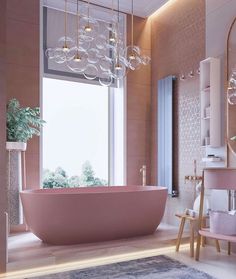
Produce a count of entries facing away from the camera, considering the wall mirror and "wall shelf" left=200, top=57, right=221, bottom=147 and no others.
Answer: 0

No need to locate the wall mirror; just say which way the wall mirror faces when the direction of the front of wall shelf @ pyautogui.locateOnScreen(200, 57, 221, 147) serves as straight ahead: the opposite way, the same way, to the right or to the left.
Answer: the same way

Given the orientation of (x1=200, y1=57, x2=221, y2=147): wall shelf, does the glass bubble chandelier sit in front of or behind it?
in front

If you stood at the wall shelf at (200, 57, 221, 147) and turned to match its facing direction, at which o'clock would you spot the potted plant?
The potted plant is roughly at 1 o'clock from the wall shelf.

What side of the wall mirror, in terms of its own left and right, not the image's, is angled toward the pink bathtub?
front

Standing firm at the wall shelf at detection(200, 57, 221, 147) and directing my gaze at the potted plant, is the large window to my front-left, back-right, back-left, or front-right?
front-right

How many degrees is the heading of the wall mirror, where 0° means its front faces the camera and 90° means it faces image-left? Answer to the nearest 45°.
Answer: approximately 45°

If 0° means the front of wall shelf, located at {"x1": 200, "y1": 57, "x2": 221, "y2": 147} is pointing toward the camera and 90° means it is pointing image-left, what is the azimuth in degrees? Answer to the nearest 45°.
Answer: approximately 45°

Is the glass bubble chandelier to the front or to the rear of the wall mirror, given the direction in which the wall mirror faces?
to the front
